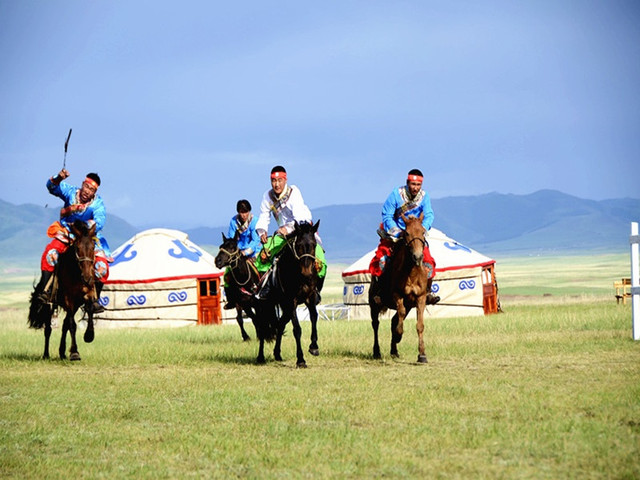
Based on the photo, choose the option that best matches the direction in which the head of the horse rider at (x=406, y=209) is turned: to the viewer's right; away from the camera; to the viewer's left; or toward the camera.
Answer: toward the camera

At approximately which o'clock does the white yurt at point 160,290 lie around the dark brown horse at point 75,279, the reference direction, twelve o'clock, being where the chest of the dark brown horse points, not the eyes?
The white yurt is roughly at 8 o'clock from the dark brown horse.

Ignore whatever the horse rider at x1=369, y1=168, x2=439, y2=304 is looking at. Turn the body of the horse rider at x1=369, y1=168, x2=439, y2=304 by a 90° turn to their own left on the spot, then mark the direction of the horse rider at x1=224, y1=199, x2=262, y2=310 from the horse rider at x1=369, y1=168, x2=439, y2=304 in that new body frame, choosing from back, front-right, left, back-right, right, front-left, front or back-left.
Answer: back-left

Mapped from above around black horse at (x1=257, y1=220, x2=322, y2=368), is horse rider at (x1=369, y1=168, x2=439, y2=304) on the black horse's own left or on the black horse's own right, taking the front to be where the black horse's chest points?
on the black horse's own left

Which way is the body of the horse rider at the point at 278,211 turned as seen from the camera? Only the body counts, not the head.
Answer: toward the camera

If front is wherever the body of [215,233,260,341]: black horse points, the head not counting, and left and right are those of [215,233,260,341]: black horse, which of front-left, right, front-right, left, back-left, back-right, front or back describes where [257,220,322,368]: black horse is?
front-left

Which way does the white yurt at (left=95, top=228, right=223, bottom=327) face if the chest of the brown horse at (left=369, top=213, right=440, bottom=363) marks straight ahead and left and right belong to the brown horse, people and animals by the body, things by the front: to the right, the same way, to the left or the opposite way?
the same way

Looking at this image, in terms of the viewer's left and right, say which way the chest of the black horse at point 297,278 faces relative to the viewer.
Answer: facing the viewer and to the right of the viewer

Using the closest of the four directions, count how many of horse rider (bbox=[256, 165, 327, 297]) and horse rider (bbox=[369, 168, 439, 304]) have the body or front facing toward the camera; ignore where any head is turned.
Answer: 2

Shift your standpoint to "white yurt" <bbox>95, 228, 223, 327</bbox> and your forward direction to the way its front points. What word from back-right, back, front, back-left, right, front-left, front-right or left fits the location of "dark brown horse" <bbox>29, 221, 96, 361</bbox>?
front-right

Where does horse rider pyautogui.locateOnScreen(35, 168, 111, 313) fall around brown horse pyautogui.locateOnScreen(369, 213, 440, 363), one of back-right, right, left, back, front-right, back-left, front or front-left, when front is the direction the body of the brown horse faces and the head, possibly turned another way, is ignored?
back-right

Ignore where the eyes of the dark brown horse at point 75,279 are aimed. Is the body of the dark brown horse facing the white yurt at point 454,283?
no
